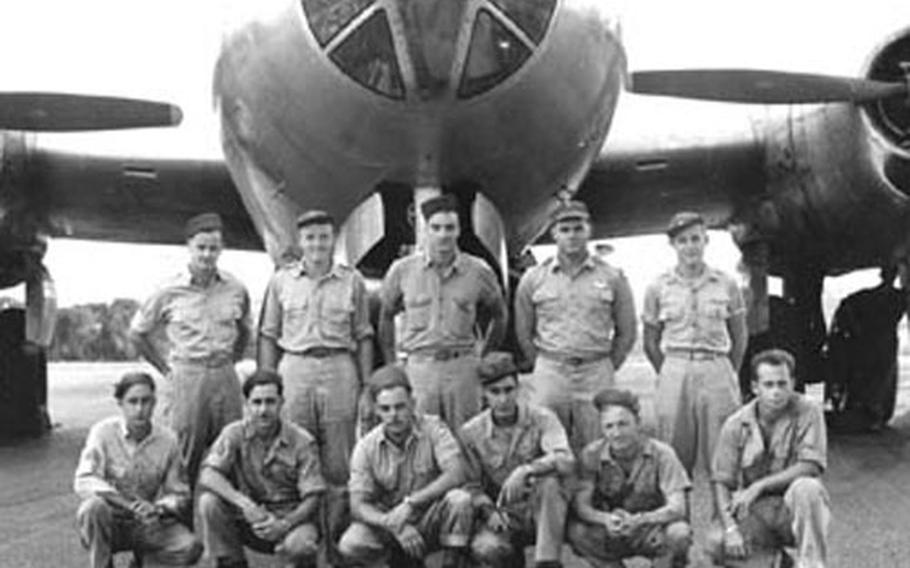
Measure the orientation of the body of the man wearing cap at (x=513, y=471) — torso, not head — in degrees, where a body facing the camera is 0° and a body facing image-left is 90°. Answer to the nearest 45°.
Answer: approximately 0°

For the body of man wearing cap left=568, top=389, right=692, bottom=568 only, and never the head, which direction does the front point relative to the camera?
toward the camera

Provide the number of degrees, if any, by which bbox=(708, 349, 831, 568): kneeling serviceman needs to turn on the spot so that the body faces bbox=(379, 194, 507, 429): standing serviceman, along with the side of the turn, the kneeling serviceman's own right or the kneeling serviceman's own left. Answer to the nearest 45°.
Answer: approximately 90° to the kneeling serviceman's own right

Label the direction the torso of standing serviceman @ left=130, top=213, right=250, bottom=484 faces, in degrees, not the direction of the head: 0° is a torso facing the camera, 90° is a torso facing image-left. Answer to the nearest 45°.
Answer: approximately 0°

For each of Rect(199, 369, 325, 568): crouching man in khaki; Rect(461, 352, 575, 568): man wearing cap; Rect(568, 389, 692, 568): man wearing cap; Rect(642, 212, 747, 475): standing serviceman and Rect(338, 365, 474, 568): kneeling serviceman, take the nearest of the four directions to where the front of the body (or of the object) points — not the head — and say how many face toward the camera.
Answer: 5

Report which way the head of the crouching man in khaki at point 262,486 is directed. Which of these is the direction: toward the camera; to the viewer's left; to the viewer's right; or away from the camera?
toward the camera

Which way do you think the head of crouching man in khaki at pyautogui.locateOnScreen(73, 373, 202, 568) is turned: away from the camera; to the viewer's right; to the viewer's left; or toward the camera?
toward the camera

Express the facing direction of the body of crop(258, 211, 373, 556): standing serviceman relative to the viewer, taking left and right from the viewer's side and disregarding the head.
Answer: facing the viewer

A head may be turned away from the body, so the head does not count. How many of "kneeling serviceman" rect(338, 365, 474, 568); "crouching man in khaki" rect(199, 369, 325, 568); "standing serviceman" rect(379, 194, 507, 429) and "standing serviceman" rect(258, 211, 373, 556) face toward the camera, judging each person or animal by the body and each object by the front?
4

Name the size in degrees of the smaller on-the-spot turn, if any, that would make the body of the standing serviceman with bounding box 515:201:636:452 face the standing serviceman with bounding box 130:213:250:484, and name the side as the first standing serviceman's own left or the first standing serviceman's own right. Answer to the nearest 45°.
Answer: approximately 90° to the first standing serviceman's own right

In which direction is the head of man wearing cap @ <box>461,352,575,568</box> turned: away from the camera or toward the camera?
toward the camera

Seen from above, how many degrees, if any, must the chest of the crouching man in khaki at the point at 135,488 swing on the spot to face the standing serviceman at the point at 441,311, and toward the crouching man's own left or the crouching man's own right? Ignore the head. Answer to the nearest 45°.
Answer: approximately 90° to the crouching man's own left

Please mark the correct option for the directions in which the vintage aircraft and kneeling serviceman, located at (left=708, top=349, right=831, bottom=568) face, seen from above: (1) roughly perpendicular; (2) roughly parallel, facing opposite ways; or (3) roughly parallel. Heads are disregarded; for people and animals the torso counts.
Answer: roughly parallel

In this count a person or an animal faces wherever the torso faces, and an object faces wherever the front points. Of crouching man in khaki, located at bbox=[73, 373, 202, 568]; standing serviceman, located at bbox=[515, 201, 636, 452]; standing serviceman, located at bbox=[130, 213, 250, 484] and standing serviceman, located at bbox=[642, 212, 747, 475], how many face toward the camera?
4

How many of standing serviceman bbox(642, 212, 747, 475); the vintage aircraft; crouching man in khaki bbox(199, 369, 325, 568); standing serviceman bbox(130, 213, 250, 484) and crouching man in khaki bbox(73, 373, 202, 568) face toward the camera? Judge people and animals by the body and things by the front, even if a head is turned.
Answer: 5

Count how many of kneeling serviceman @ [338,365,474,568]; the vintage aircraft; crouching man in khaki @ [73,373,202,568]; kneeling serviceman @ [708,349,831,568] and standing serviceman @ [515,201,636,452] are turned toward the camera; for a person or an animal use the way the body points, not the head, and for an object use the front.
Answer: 5

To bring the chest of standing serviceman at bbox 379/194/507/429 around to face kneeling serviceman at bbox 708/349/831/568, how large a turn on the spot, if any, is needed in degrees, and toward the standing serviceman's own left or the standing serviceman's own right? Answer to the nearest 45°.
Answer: approximately 45° to the standing serviceman's own left

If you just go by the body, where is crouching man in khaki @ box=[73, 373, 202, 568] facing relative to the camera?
toward the camera
